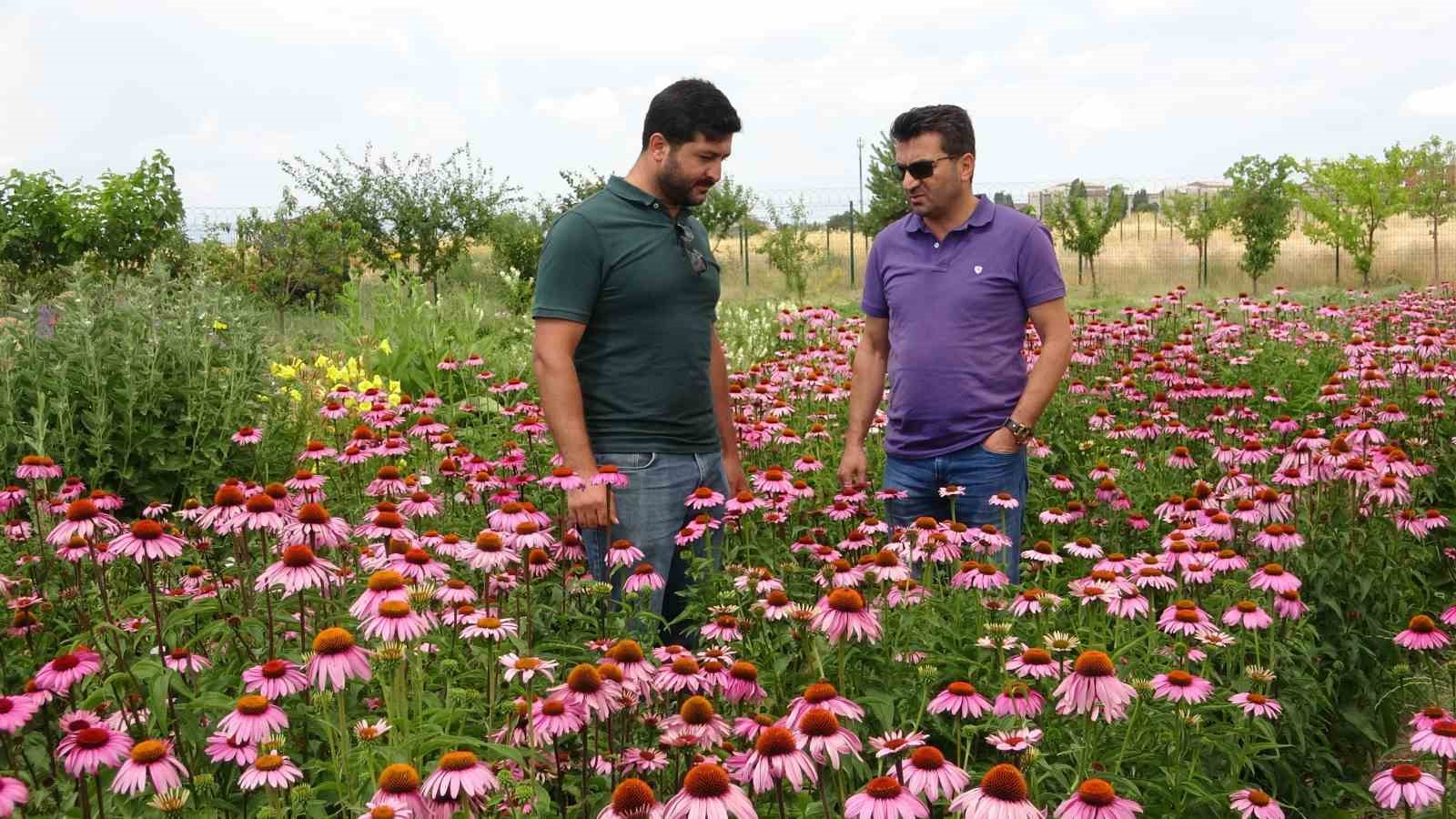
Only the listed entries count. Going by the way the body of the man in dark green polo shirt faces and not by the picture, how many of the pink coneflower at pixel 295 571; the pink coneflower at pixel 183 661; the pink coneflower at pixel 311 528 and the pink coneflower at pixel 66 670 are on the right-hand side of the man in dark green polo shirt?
4

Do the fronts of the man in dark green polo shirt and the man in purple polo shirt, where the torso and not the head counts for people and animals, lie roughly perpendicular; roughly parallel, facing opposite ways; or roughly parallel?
roughly perpendicular

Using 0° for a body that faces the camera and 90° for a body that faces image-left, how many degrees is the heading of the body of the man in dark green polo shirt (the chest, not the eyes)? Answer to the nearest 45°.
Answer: approximately 315°

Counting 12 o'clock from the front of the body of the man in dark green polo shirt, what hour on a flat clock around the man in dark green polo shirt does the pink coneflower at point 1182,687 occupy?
The pink coneflower is roughly at 12 o'clock from the man in dark green polo shirt.

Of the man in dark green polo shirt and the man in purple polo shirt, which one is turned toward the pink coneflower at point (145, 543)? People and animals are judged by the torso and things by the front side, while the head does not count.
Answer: the man in purple polo shirt

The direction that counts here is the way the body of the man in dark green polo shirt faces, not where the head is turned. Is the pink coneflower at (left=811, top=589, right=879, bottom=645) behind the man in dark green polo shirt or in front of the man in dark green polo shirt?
in front

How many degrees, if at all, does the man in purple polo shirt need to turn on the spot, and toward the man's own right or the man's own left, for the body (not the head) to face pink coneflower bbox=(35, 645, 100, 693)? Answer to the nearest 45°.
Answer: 0° — they already face it

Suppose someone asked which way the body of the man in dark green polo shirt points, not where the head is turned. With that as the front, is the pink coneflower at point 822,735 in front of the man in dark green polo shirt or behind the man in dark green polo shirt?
in front

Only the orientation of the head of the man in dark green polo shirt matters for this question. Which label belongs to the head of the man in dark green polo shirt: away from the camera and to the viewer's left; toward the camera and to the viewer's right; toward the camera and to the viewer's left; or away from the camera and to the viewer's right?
toward the camera and to the viewer's right

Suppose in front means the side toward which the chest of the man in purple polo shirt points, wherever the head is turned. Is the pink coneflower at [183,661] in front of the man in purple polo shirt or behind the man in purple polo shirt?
in front

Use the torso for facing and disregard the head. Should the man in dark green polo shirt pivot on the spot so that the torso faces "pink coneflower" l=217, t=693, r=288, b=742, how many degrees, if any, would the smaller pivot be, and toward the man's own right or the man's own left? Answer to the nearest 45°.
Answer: approximately 90° to the man's own right

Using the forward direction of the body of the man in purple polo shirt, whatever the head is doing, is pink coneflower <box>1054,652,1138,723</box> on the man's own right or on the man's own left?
on the man's own left

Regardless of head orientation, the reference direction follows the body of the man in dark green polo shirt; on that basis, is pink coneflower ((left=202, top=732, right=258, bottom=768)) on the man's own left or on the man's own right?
on the man's own right
